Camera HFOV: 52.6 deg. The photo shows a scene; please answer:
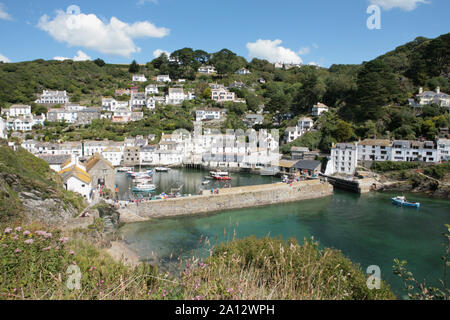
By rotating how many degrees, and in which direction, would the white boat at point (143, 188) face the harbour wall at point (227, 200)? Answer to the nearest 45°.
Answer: approximately 45° to its right

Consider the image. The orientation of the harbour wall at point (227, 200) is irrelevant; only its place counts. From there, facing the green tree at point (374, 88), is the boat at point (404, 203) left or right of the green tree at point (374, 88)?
right

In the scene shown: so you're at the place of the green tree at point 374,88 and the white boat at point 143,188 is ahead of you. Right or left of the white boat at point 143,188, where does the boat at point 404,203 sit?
left

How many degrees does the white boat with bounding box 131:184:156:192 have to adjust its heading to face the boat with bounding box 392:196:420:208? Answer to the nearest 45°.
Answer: approximately 45° to its right

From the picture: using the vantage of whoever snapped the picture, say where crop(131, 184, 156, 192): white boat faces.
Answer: facing to the right of the viewer

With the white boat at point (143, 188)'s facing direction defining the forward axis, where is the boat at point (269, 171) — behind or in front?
in front

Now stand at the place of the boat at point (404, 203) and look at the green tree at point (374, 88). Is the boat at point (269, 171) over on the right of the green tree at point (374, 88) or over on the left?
left
